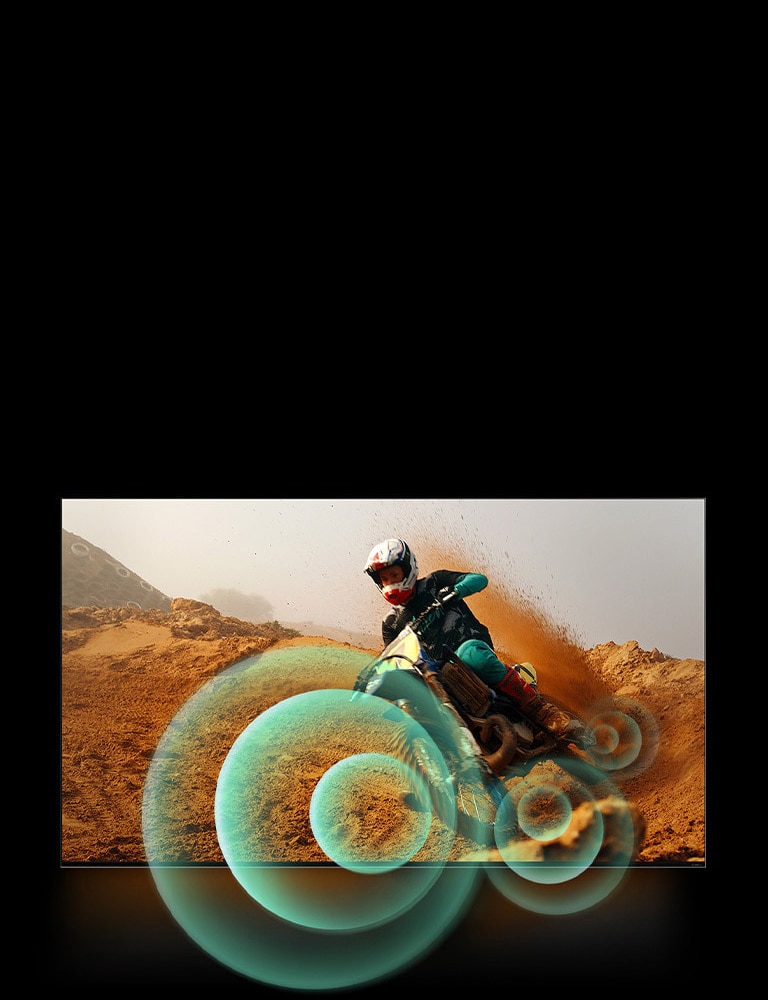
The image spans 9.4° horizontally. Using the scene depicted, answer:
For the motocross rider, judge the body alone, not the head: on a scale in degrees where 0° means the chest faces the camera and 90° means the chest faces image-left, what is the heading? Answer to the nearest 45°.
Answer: approximately 45°
